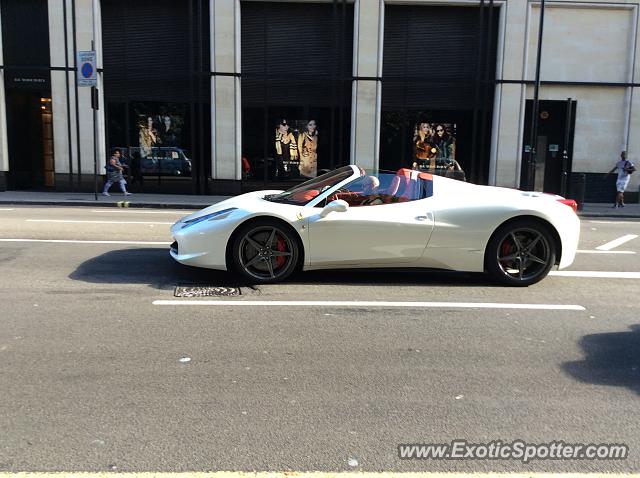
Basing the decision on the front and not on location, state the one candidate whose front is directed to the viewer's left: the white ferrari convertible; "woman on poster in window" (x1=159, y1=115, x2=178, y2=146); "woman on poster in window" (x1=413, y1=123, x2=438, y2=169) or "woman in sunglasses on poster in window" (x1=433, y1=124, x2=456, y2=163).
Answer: the white ferrari convertible

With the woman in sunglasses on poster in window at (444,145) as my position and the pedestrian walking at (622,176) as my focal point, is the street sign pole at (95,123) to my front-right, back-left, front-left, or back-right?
back-right

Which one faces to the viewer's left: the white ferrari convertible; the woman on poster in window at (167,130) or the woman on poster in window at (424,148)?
the white ferrari convertible

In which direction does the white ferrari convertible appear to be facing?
to the viewer's left

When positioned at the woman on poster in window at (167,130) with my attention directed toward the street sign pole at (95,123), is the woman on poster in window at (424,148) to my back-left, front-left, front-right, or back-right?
back-left
